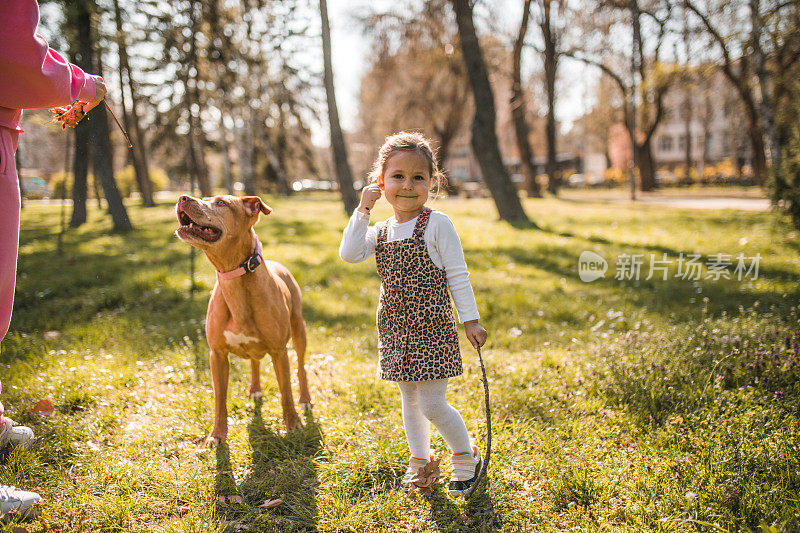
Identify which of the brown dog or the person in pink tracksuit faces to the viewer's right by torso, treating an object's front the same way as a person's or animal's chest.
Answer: the person in pink tracksuit

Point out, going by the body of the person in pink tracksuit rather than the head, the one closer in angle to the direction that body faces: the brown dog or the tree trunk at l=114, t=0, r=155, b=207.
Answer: the brown dog

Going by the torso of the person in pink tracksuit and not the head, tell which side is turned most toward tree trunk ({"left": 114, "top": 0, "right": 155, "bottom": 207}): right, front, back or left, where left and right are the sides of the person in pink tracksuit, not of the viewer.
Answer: left

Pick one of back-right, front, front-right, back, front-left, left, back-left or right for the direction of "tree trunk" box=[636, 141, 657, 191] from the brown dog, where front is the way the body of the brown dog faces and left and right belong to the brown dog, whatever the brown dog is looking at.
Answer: back

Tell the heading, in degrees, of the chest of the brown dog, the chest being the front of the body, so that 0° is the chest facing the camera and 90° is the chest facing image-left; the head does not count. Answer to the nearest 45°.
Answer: approximately 45°

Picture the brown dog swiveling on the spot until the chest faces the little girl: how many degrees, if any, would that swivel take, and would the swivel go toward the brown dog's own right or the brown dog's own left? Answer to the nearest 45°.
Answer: approximately 90° to the brown dog's own left

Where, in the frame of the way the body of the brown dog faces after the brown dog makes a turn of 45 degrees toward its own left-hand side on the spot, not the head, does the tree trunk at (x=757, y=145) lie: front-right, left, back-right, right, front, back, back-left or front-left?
back-left

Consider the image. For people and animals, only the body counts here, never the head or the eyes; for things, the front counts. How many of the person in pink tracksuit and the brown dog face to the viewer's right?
1

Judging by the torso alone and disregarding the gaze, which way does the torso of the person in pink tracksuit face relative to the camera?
to the viewer's right
